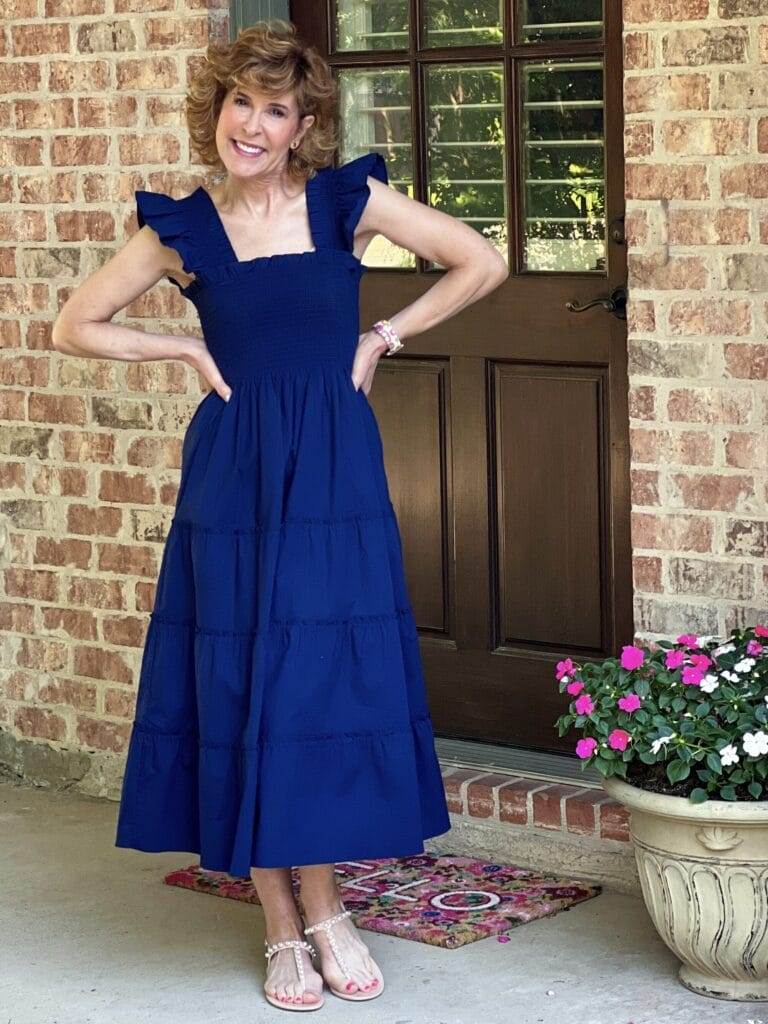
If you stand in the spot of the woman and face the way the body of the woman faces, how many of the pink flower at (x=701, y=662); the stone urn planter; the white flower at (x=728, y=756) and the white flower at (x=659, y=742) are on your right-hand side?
0

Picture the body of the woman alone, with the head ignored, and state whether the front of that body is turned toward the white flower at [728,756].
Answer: no

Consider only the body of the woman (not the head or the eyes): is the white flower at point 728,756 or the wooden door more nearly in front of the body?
the white flower

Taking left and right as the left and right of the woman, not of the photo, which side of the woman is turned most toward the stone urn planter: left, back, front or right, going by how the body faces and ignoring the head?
left

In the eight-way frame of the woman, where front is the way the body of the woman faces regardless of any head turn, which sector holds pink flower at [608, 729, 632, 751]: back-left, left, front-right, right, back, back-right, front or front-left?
left

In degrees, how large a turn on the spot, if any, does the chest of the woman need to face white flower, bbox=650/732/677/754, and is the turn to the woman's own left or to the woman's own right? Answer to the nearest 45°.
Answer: approximately 90° to the woman's own left

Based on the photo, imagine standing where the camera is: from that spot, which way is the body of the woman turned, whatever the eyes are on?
toward the camera

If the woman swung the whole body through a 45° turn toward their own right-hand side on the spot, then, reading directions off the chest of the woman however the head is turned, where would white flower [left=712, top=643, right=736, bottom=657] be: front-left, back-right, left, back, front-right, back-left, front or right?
back-left

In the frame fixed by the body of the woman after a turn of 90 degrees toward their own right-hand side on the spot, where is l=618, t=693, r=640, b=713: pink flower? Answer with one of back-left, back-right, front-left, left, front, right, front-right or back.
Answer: back

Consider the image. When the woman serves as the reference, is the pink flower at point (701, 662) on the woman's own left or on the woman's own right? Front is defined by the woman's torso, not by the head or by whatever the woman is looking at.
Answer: on the woman's own left

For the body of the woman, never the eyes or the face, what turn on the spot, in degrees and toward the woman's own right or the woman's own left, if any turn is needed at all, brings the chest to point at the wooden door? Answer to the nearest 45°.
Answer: approximately 135° to the woman's own left
